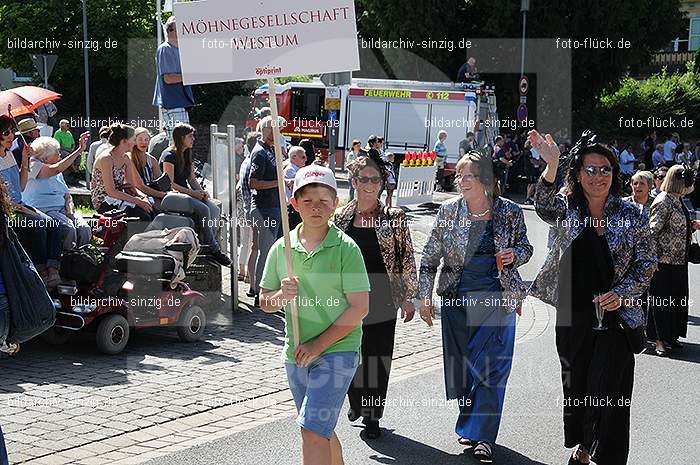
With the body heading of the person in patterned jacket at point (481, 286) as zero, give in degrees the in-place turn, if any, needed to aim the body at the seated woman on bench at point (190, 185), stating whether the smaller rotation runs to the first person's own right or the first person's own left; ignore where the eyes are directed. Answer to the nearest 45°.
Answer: approximately 135° to the first person's own right

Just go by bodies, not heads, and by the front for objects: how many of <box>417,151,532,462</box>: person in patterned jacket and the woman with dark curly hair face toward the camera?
2

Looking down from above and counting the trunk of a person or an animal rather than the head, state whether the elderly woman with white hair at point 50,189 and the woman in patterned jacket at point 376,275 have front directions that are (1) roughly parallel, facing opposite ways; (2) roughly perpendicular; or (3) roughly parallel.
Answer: roughly perpendicular

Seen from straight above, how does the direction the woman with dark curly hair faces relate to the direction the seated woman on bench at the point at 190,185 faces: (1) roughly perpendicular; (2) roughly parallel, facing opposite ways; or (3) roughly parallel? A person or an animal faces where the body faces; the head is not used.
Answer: roughly perpendicular

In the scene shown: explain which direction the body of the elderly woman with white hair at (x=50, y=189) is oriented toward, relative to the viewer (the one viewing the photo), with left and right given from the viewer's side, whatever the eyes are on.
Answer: facing to the right of the viewer

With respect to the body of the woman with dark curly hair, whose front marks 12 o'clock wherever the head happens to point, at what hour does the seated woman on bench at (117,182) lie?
The seated woman on bench is roughly at 4 o'clock from the woman with dark curly hair.

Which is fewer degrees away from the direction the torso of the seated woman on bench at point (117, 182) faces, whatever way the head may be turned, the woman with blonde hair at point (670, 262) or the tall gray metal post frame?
the woman with blonde hair

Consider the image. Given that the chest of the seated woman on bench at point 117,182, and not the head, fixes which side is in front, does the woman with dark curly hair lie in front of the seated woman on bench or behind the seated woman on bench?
in front

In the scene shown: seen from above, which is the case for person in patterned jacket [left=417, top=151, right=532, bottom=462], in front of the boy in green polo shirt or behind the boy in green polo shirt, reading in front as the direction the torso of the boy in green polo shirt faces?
behind

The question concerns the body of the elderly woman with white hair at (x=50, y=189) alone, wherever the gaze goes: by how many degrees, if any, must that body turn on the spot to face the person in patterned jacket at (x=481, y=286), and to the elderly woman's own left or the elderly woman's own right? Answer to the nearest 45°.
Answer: approximately 45° to the elderly woman's own right
